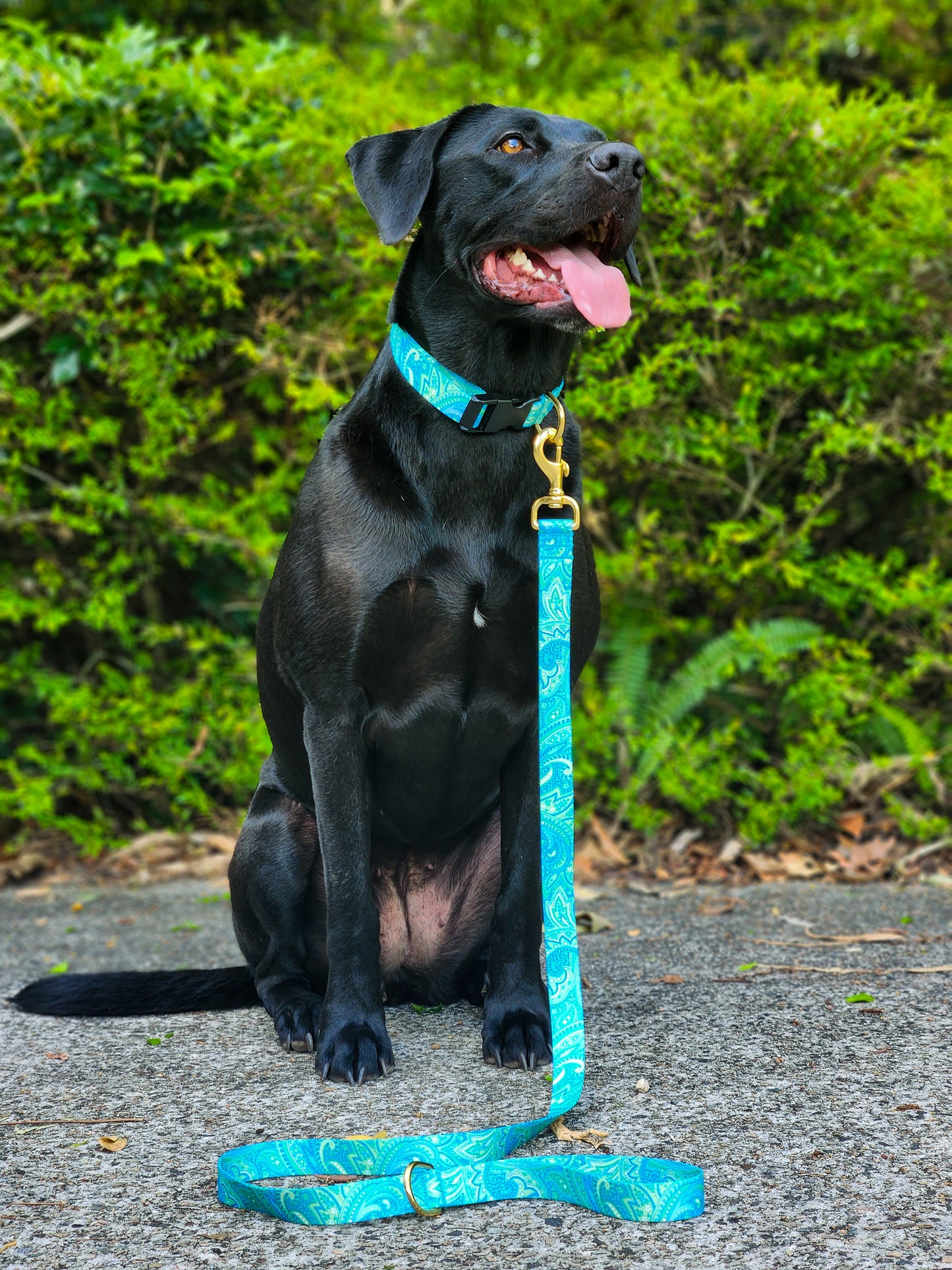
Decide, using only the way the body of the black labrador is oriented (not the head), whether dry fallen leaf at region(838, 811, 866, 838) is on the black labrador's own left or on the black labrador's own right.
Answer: on the black labrador's own left

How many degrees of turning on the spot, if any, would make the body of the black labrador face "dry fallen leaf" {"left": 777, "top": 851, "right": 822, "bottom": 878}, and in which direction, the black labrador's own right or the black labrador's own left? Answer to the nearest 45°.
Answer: approximately 90° to the black labrador's own left

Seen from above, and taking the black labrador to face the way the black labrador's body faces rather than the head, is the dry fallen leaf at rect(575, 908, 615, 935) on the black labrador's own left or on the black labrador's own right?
on the black labrador's own left

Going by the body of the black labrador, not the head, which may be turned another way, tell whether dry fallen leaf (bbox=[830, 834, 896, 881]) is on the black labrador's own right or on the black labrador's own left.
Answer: on the black labrador's own left

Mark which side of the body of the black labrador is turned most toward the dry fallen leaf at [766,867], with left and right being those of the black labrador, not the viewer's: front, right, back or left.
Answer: left

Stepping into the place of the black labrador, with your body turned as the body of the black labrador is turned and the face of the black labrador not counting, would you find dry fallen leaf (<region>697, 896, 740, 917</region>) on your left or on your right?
on your left

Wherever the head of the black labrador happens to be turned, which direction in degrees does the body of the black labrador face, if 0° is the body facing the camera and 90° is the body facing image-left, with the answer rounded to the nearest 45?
approximately 315°
